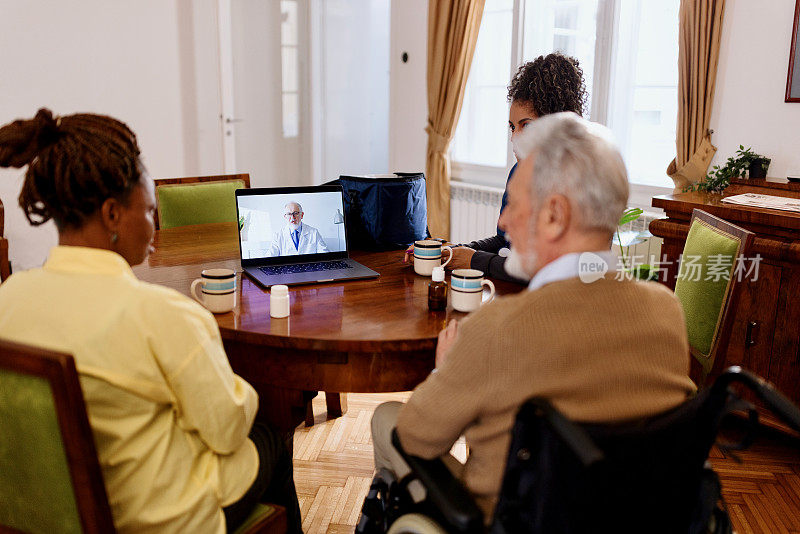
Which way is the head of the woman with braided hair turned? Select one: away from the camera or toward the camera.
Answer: away from the camera

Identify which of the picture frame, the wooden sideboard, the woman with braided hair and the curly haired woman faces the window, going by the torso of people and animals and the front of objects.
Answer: the woman with braided hair

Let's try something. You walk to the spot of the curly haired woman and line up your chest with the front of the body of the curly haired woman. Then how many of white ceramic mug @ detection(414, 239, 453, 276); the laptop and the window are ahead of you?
2

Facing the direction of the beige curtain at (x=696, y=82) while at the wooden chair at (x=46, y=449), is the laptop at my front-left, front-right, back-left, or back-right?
front-left

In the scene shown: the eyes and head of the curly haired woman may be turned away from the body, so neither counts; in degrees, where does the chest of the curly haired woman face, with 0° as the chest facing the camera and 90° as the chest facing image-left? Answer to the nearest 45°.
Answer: approximately 45°

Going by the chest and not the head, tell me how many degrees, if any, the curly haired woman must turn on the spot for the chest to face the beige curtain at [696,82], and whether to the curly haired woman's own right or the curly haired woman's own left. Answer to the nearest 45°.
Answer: approximately 180°

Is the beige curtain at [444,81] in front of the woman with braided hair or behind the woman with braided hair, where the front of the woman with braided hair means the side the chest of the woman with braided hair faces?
in front

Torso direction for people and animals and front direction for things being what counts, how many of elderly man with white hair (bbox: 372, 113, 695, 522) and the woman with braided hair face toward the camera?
0

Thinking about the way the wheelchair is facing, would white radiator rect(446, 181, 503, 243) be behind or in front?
in front

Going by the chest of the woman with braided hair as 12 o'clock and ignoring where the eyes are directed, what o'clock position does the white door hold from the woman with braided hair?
The white door is roughly at 11 o'clock from the woman with braided hair.

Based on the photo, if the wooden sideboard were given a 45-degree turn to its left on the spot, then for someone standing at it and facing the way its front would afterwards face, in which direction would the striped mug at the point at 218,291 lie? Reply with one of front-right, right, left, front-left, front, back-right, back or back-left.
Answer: front-right

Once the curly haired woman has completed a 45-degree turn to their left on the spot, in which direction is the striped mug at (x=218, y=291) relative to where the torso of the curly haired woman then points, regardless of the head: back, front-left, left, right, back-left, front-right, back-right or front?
front-right

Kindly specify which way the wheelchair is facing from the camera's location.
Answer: facing away from the viewer and to the left of the viewer

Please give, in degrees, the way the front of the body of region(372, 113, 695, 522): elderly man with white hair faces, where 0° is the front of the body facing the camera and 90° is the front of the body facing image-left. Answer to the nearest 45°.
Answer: approximately 135°

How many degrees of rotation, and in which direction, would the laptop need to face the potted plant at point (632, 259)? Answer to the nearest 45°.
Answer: approximately 90° to its left

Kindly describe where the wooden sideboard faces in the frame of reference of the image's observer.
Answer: facing the viewer and to the left of the viewer

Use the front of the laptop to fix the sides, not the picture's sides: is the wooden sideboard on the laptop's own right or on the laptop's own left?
on the laptop's own left

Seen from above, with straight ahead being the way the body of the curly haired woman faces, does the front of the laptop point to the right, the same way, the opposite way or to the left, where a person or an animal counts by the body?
to the left

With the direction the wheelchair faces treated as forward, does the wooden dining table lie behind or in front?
in front
